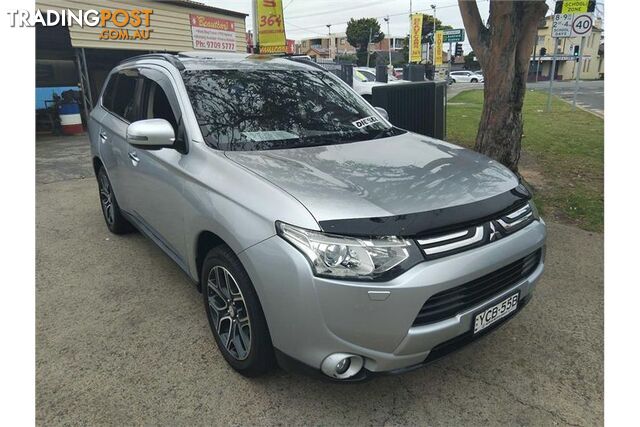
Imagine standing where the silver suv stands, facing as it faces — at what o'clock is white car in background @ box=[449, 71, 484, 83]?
The white car in background is roughly at 8 o'clock from the silver suv.

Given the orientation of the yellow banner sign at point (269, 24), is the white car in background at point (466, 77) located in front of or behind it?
behind

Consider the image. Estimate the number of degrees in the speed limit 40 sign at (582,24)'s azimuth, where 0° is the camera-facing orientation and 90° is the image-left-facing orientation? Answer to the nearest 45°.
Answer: approximately 0°

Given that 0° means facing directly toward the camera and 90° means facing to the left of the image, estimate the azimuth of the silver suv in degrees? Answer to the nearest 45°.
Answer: approximately 315°

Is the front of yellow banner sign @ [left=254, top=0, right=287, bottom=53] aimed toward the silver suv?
yes

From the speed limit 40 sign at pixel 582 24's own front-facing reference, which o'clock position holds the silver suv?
The silver suv is roughly at 12 o'clock from the speed limit 40 sign.

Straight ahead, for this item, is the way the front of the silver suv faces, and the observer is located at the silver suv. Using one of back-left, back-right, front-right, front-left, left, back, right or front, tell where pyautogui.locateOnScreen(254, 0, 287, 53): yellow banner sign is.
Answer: back-left
